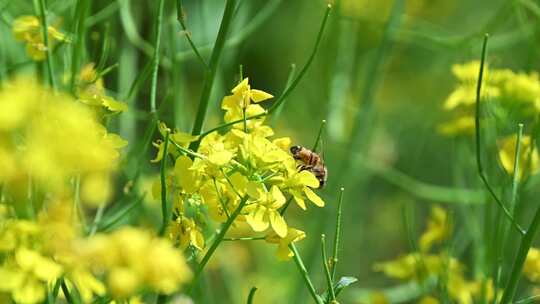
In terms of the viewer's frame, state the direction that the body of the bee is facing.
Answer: to the viewer's left
